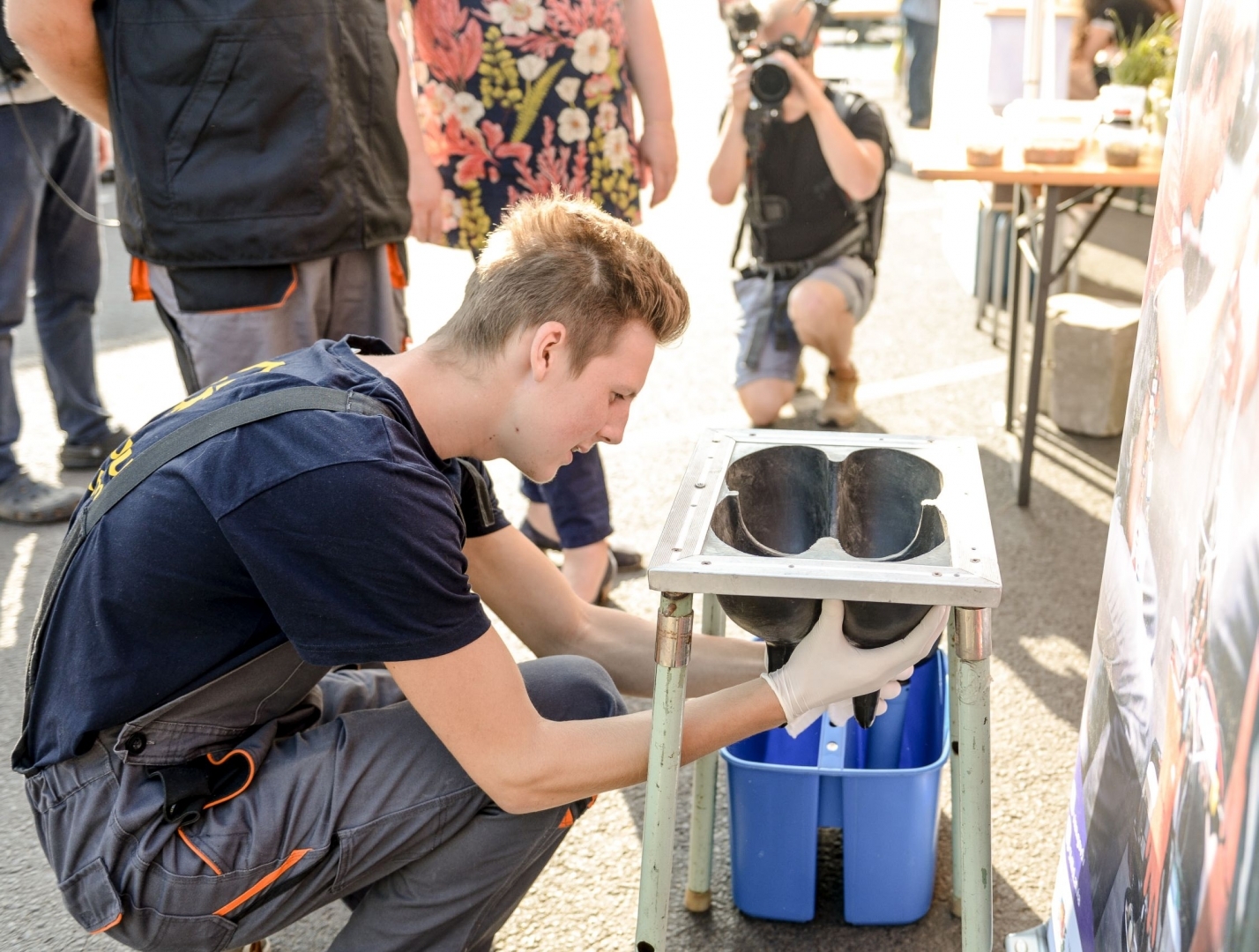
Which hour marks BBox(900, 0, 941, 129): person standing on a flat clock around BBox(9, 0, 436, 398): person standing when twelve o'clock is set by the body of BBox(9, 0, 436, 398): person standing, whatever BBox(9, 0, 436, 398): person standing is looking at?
BBox(900, 0, 941, 129): person standing is roughly at 9 o'clock from BBox(9, 0, 436, 398): person standing.

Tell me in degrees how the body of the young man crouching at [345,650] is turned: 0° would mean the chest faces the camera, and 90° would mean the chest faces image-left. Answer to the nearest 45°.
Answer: approximately 270°

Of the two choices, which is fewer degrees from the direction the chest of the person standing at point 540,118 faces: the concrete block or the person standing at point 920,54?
the concrete block

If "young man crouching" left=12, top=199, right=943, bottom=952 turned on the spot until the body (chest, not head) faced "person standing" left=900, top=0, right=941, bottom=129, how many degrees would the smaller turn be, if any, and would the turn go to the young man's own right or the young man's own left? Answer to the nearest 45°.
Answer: approximately 45° to the young man's own left

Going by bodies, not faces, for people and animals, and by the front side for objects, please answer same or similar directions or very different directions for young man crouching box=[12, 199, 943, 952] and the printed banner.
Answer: very different directions

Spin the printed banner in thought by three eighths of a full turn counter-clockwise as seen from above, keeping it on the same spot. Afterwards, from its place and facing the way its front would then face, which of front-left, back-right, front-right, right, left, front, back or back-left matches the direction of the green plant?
left

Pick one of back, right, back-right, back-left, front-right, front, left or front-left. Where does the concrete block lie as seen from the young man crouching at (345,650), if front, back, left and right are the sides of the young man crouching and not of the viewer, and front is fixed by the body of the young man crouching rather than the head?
front-left
